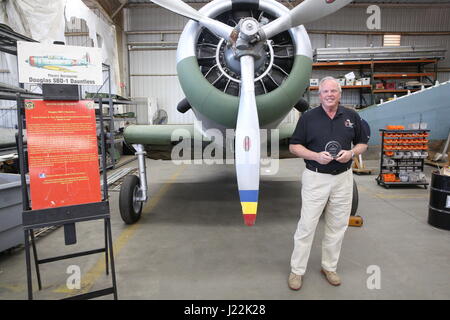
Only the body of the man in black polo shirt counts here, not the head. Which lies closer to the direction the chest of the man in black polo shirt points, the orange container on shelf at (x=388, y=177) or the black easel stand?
the black easel stand

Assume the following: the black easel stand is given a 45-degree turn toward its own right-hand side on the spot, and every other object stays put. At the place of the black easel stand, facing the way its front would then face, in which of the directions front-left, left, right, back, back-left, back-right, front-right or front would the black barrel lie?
back-left

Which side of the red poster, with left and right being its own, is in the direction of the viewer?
front

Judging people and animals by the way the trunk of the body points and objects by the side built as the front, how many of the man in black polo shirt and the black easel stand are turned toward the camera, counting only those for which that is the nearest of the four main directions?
2

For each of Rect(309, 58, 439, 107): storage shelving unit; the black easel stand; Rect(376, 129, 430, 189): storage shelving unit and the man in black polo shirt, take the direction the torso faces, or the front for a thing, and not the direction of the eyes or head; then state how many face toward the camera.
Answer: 4

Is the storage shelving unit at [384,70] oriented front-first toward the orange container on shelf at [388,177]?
yes

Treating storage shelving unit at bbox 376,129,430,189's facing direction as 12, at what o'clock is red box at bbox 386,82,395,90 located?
The red box is roughly at 6 o'clock from the storage shelving unit.

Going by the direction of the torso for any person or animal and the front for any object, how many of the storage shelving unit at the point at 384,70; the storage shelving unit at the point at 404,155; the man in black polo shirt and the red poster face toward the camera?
4

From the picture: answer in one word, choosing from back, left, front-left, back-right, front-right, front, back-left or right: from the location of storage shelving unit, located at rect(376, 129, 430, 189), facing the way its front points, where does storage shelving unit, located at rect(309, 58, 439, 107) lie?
back

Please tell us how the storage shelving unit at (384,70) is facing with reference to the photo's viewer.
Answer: facing the viewer

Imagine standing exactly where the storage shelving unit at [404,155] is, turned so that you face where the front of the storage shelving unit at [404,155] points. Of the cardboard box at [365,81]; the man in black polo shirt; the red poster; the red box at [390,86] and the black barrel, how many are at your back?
2

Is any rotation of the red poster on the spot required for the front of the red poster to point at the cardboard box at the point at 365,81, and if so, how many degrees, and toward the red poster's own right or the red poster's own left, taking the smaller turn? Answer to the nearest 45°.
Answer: approximately 135° to the red poster's own left

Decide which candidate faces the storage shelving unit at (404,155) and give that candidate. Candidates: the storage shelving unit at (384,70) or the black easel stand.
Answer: the storage shelving unit at (384,70)

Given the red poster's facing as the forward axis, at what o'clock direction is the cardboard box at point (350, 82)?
The cardboard box is roughly at 8 o'clock from the red poster.
